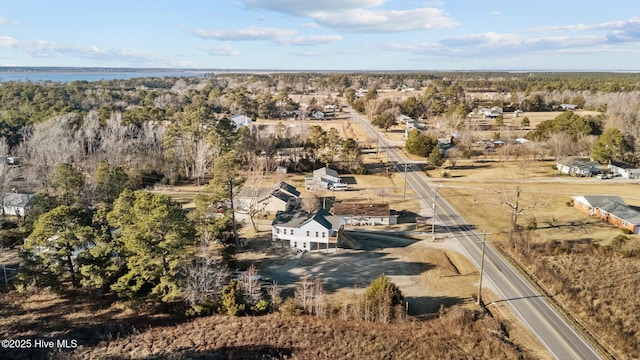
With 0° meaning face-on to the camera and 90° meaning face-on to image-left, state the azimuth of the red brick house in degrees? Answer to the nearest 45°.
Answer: approximately 45°

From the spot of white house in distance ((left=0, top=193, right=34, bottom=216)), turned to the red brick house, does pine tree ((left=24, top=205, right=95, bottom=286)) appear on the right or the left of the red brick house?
right

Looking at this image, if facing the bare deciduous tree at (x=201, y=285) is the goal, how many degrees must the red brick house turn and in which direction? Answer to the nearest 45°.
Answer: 0° — it already faces it
